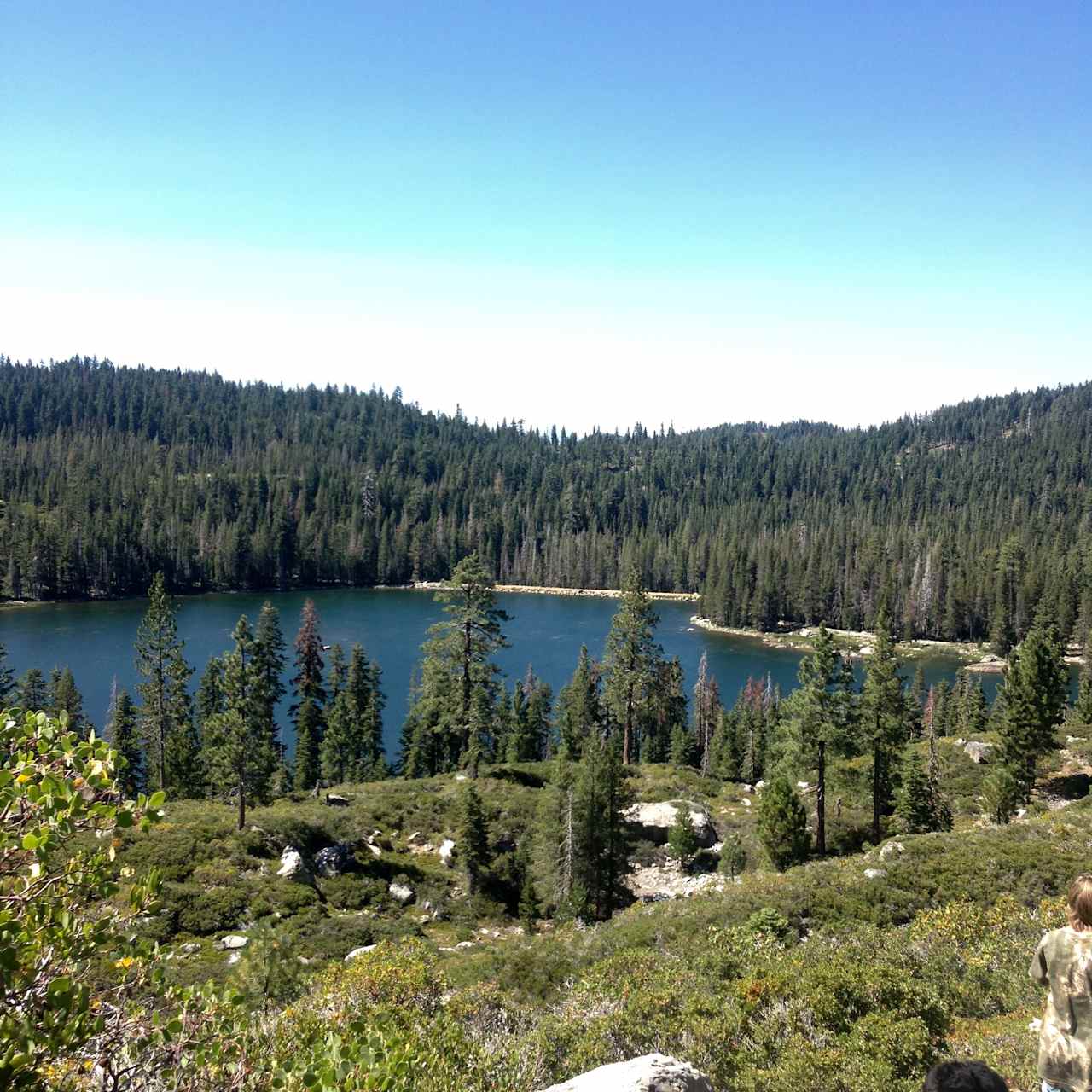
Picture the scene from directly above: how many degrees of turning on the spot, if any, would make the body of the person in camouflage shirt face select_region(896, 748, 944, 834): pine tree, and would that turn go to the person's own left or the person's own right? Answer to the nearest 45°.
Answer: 0° — they already face it

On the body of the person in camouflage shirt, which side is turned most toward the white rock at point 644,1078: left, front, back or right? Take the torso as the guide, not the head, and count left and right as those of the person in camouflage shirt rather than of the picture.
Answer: left

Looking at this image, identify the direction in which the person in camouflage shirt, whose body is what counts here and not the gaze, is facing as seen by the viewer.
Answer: away from the camera

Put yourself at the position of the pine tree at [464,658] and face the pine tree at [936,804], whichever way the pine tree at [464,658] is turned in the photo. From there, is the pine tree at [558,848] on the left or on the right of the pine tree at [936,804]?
right

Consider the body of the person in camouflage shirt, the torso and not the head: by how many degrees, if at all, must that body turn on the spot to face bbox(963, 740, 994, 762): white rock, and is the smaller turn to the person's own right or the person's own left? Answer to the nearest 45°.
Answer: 0° — they already face it

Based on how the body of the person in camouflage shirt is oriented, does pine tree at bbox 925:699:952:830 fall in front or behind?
in front

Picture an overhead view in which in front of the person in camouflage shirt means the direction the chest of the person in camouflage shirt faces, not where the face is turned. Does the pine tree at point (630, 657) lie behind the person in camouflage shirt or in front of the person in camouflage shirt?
in front
